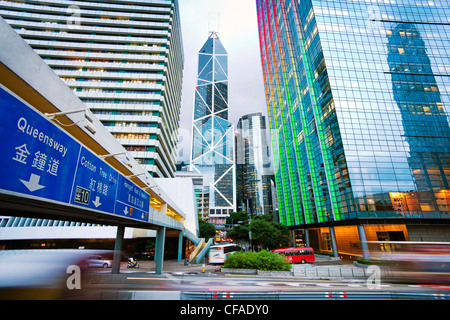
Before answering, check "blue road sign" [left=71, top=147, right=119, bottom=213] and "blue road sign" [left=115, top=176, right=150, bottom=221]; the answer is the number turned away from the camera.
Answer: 0

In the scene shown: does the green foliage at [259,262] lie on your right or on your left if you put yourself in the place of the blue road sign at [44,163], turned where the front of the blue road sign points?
on your left

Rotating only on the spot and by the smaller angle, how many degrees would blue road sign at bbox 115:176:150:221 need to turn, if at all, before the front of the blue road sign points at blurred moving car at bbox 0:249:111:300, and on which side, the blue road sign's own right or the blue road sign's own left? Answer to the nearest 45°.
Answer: approximately 45° to the blue road sign's own right

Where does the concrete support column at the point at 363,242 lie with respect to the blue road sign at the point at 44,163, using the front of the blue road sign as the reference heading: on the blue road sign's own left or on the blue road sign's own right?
on the blue road sign's own left

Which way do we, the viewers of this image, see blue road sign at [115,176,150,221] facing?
facing the viewer and to the right of the viewer

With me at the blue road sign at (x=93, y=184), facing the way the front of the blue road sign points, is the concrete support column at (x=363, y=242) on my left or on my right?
on my left

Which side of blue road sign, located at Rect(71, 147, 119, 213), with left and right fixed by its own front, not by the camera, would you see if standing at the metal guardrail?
front

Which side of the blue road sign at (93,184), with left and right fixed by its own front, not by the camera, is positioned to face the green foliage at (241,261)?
left

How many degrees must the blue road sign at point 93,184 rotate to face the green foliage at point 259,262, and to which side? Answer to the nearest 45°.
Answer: approximately 90° to its left

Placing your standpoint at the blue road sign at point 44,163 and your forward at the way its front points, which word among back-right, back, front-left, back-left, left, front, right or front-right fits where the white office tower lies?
back-left
